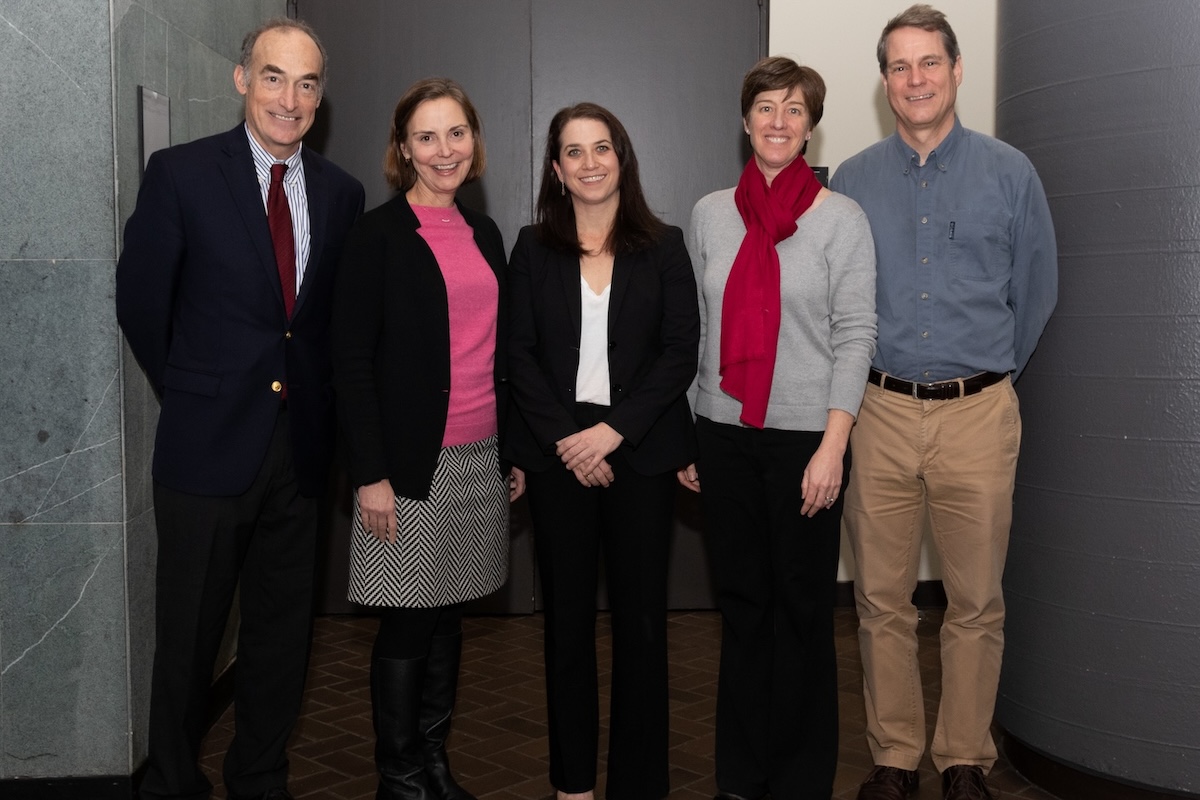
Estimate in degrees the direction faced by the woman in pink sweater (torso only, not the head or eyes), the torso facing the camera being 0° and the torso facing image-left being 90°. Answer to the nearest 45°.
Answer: approximately 315°

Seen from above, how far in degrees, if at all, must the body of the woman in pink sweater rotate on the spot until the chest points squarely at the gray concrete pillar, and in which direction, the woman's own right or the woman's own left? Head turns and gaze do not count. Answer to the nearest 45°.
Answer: approximately 45° to the woman's own left

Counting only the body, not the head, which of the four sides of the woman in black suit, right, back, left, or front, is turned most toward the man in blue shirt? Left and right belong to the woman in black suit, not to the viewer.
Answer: left

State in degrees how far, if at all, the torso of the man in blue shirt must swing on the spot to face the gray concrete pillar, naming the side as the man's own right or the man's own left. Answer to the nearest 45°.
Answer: approximately 90° to the man's own left

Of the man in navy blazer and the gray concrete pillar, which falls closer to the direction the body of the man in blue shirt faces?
the man in navy blazer

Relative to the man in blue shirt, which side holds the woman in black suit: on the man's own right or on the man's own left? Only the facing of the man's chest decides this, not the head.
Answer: on the man's own right

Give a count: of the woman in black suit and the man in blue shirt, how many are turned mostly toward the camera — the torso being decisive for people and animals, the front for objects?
2

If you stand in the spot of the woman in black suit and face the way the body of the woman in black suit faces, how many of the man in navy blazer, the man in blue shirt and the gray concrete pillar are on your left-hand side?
2

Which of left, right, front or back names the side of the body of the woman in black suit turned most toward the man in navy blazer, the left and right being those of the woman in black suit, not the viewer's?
right

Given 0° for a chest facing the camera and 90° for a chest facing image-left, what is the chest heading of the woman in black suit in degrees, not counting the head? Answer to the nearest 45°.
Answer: approximately 0°

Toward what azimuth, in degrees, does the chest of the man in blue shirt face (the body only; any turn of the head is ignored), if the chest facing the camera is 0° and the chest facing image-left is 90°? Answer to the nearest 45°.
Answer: approximately 0°
